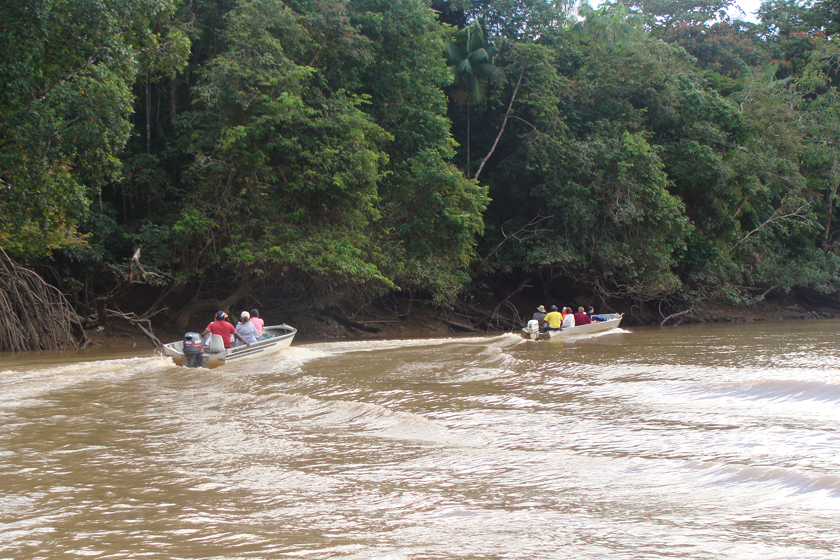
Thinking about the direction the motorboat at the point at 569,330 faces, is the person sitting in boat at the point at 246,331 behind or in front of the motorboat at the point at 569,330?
behind

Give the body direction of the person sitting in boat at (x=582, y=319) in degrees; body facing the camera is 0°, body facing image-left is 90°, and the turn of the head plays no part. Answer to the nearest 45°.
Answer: approximately 225°

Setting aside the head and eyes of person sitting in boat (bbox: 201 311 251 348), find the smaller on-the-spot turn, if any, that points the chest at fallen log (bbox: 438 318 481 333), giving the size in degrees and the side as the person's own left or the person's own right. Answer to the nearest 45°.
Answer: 0° — they already face it

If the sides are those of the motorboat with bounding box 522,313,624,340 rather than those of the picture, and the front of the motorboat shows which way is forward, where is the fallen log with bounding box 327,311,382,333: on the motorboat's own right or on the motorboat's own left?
on the motorboat's own left

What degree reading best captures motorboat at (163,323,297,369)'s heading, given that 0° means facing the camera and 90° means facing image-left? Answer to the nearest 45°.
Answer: approximately 225°

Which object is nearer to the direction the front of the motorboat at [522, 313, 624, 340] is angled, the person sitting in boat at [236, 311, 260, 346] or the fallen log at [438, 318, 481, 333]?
the fallen log

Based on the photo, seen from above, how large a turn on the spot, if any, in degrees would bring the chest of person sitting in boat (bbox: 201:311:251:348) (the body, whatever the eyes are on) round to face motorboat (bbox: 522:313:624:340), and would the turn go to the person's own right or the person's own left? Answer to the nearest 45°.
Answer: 0° — they already face it

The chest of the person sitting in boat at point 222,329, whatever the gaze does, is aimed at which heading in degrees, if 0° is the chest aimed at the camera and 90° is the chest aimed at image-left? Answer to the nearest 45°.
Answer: approximately 225°
